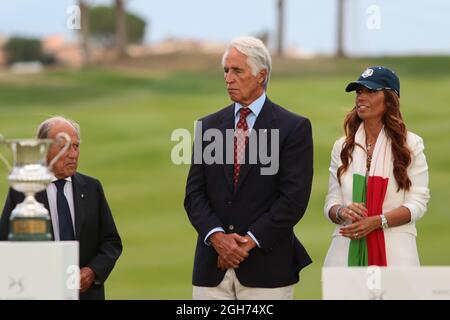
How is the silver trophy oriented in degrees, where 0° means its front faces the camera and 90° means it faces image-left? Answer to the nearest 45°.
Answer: approximately 0°

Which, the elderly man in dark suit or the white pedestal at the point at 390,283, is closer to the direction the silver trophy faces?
the white pedestal

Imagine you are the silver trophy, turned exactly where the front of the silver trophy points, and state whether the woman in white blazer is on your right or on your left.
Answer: on your left

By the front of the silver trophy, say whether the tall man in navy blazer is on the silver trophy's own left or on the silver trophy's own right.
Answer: on the silver trophy's own left

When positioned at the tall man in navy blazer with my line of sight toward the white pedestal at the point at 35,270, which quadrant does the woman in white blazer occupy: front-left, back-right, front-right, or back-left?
back-left
